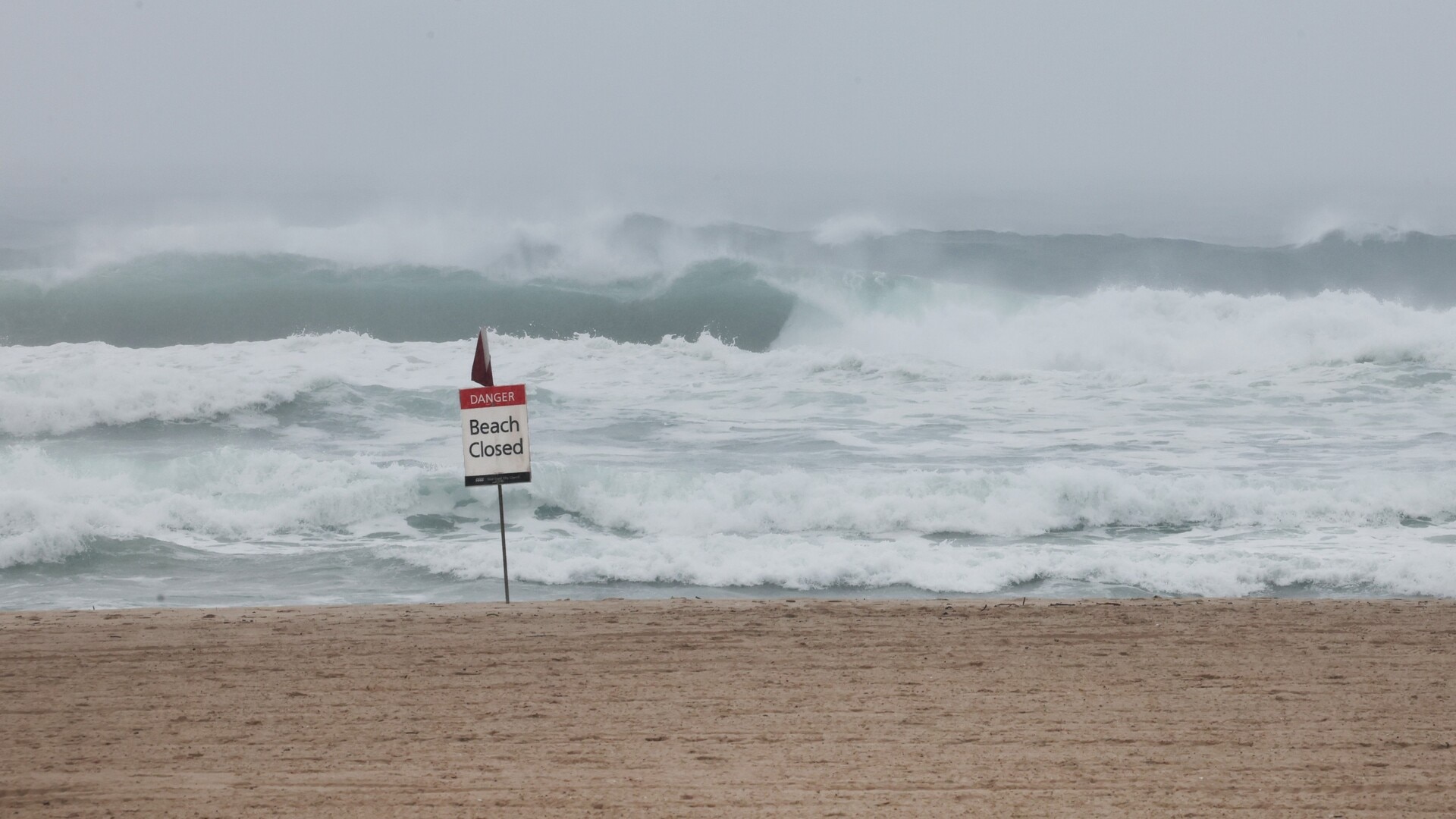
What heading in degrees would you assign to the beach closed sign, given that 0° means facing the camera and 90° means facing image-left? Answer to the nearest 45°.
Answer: approximately 0°
